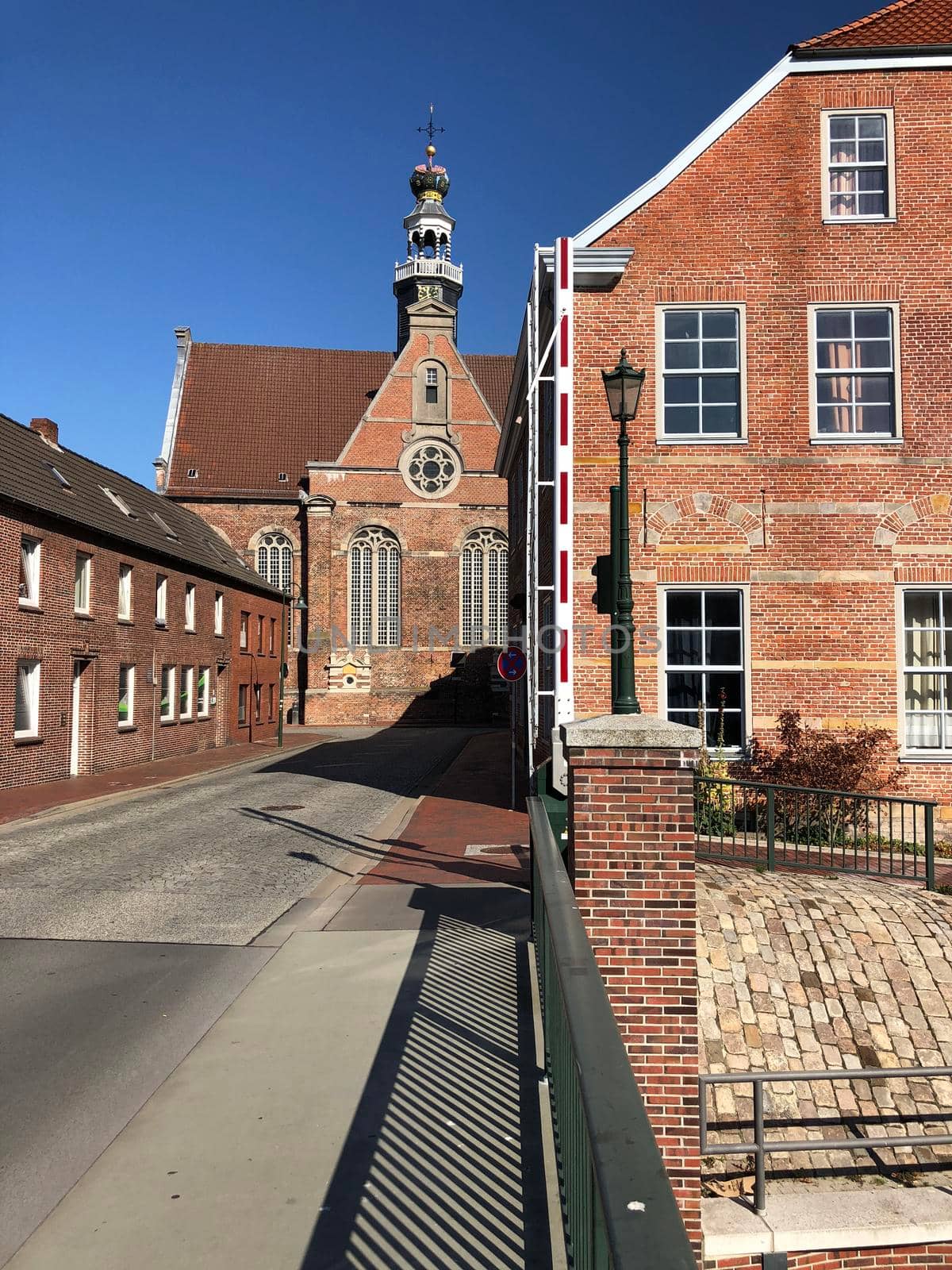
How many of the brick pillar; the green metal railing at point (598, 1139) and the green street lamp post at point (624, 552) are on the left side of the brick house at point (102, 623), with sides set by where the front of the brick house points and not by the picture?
0

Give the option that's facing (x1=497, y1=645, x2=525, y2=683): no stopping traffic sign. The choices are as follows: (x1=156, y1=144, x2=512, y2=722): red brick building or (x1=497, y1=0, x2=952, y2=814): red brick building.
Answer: (x1=156, y1=144, x2=512, y2=722): red brick building

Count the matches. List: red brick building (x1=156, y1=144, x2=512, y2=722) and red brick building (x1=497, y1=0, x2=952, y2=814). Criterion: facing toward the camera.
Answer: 2

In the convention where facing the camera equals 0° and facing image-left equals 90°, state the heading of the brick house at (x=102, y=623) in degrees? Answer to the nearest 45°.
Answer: approximately 315°

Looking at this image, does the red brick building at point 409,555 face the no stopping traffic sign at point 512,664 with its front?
yes

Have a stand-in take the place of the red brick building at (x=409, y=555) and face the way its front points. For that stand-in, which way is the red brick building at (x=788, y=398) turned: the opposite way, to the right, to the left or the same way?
the same way

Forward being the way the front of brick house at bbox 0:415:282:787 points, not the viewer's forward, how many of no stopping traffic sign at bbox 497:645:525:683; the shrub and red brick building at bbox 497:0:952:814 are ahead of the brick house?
3

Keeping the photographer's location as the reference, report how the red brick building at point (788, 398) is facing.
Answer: facing the viewer

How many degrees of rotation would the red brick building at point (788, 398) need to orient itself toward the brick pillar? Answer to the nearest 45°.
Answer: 0° — it already faces it

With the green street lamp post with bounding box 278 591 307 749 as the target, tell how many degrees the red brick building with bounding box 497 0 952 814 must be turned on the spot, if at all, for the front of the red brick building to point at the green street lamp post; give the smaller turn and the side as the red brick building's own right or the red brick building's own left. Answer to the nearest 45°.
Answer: approximately 135° to the red brick building's own right

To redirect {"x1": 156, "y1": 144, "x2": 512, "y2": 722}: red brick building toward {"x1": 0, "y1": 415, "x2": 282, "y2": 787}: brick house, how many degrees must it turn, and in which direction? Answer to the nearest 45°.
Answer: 0° — it already faces it

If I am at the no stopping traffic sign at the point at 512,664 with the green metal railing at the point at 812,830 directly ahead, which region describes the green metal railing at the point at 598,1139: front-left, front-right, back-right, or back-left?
front-right

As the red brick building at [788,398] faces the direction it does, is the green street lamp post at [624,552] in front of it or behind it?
in front

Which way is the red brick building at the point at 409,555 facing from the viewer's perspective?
toward the camera

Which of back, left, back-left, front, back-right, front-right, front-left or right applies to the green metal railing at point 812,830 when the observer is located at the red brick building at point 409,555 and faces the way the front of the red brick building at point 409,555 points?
front

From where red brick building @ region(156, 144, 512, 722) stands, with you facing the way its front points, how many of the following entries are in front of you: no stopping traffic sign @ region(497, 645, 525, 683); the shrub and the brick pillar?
3

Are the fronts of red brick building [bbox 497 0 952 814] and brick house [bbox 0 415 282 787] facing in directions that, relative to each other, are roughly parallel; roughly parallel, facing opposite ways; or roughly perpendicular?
roughly perpendicular
